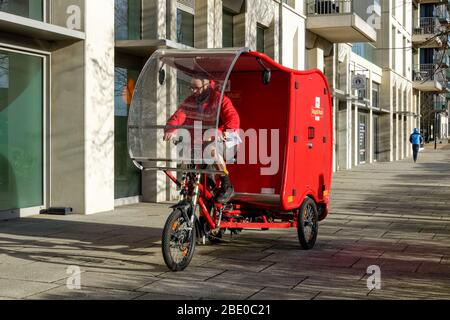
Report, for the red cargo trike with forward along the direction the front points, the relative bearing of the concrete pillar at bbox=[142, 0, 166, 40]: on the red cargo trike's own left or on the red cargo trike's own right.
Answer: on the red cargo trike's own right

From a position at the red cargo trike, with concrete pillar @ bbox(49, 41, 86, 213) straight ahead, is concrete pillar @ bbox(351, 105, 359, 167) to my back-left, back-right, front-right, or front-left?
front-right

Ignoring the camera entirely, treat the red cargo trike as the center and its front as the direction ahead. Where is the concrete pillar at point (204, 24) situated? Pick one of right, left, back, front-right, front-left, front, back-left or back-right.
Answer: back-right

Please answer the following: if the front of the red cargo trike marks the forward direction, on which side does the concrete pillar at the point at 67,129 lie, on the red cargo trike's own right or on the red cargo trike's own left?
on the red cargo trike's own right

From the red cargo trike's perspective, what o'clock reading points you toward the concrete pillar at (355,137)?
The concrete pillar is roughly at 5 o'clock from the red cargo trike.

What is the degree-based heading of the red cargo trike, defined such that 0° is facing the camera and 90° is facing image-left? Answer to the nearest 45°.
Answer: approximately 45°

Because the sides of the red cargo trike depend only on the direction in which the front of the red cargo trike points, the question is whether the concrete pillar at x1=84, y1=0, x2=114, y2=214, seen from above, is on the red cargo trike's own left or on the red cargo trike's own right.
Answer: on the red cargo trike's own right

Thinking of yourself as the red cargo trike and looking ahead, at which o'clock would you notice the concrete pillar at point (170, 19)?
The concrete pillar is roughly at 4 o'clock from the red cargo trike.
